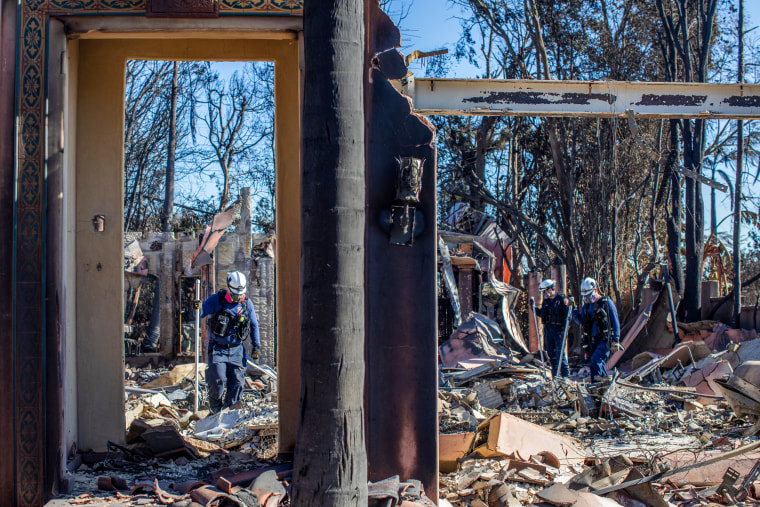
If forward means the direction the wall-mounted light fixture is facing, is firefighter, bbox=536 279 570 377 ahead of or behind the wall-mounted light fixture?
behind

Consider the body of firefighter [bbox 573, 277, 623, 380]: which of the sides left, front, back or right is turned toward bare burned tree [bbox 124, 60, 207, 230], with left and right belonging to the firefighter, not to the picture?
right

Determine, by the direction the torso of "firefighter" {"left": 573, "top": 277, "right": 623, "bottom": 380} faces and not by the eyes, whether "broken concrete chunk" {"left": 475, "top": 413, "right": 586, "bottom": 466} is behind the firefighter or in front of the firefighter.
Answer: in front

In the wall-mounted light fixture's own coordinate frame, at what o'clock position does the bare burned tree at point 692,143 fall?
The bare burned tree is roughly at 7 o'clock from the wall-mounted light fixture.

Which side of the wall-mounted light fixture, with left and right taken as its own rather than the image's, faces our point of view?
front

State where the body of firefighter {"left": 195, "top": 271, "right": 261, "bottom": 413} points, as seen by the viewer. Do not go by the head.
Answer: toward the camera

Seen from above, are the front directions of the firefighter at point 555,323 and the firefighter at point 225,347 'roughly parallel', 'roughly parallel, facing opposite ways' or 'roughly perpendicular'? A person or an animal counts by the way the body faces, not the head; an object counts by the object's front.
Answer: roughly parallel

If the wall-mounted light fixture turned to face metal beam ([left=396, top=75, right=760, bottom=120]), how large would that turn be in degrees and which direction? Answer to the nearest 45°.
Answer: approximately 135° to its left

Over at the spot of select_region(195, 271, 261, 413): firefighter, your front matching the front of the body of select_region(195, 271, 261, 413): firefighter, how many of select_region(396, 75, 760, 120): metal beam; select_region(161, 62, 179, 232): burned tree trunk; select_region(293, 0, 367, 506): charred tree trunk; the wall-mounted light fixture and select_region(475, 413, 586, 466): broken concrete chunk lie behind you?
1

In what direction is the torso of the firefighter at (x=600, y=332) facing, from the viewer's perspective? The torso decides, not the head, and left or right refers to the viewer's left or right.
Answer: facing the viewer and to the left of the viewer

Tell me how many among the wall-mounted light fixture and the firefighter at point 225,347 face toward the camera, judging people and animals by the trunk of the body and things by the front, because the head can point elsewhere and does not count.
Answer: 2
